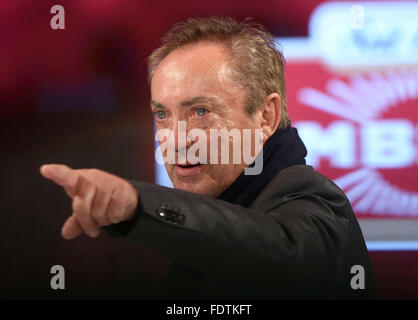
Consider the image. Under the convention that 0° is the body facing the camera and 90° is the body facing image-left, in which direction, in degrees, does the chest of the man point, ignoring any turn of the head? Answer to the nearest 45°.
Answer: approximately 45°
